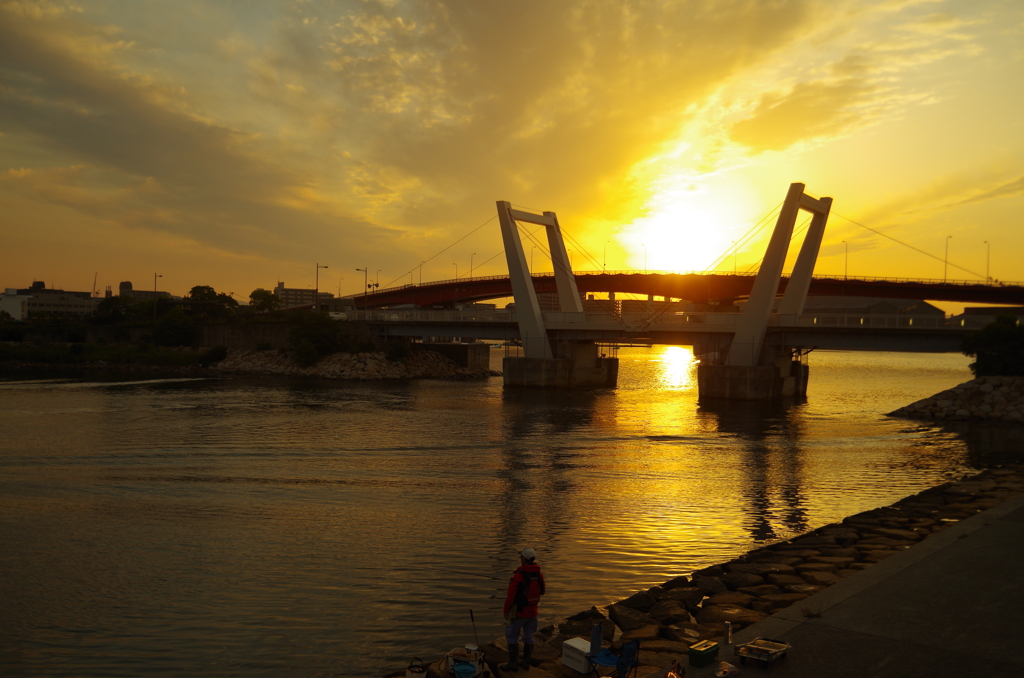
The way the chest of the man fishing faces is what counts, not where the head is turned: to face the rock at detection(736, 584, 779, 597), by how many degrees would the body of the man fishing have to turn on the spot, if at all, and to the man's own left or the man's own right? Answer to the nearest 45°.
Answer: approximately 90° to the man's own right

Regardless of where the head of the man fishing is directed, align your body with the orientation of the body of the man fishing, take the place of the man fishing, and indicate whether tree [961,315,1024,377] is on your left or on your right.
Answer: on your right

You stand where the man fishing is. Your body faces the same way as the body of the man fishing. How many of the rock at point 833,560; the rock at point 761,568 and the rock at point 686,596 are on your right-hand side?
3

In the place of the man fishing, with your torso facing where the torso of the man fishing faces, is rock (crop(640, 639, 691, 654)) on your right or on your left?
on your right

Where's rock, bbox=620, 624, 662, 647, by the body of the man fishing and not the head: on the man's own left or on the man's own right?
on the man's own right

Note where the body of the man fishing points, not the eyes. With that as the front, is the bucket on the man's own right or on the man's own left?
on the man's own left

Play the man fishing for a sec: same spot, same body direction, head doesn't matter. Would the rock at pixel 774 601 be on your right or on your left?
on your right

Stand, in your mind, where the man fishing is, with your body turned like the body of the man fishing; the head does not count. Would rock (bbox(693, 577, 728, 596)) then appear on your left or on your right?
on your right

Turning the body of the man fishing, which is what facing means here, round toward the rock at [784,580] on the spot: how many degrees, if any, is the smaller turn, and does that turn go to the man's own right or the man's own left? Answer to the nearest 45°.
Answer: approximately 90° to the man's own right

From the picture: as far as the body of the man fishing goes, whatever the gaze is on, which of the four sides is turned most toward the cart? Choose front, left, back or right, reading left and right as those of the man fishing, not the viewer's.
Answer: back

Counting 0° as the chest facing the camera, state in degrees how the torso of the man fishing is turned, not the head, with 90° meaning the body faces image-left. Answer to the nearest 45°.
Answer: approximately 135°

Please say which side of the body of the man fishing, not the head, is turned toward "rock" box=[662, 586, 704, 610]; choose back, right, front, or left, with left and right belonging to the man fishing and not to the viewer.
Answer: right
